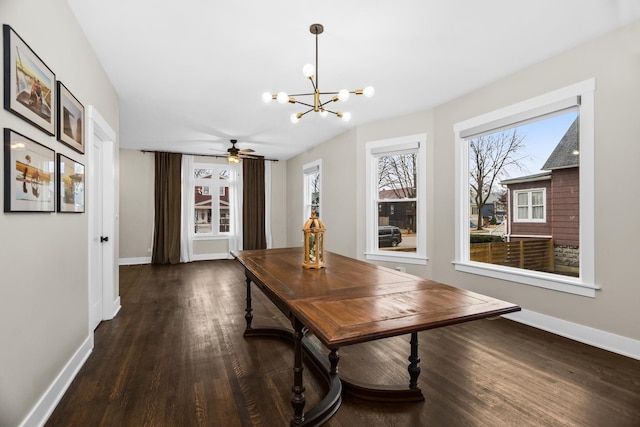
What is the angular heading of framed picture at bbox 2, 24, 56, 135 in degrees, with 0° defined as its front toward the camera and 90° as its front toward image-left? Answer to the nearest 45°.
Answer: approximately 315°

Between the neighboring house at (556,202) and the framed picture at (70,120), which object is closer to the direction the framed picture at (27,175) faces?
the neighboring house

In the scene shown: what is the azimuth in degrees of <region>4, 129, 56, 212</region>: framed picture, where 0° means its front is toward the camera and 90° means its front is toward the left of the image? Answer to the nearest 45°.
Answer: approximately 315°

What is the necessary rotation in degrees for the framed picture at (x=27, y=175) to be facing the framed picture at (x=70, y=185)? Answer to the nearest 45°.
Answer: approximately 135° to its left

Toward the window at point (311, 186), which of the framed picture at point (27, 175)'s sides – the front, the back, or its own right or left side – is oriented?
left

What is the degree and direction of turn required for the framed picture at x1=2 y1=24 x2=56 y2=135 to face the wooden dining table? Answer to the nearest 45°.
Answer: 0° — it already faces it
